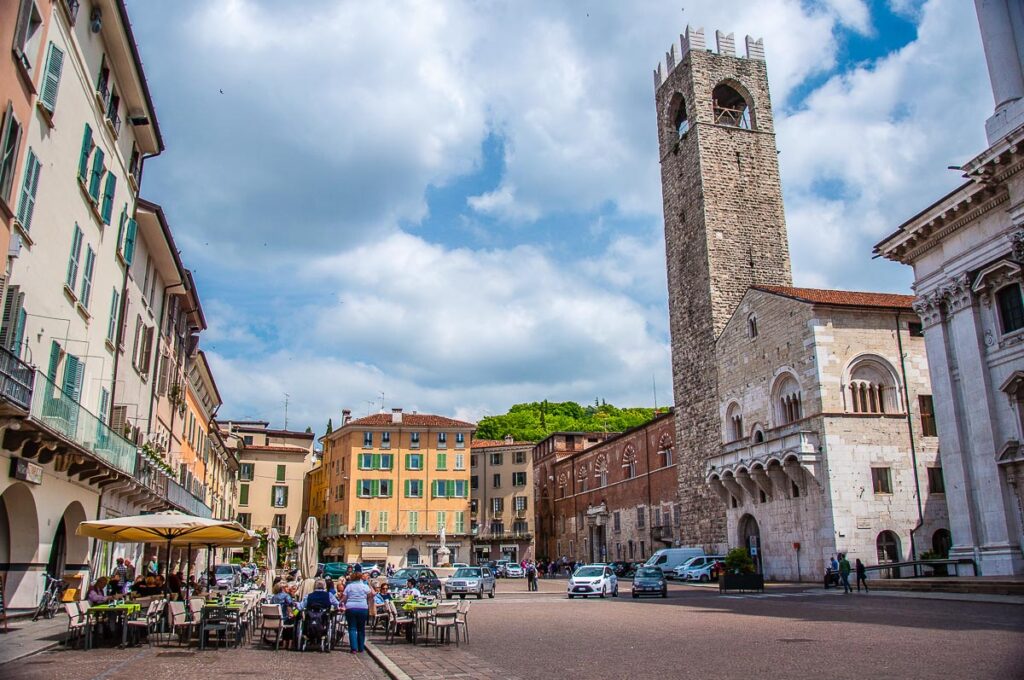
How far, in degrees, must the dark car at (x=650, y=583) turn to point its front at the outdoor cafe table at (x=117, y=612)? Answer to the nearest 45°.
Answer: approximately 45° to its right

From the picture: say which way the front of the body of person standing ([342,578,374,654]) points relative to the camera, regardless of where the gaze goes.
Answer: away from the camera

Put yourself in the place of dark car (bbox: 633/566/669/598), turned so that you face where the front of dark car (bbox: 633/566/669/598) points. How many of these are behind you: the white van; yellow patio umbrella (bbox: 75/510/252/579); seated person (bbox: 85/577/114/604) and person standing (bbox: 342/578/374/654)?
1

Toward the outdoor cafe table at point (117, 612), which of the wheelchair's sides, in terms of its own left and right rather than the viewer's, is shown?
left

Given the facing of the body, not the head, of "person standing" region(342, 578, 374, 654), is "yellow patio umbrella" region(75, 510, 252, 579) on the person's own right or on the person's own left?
on the person's own left

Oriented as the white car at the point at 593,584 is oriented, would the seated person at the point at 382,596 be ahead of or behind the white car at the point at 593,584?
ahead

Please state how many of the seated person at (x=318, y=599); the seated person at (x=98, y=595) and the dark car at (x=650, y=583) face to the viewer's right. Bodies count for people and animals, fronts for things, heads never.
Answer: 1

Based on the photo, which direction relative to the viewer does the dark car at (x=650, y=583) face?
toward the camera

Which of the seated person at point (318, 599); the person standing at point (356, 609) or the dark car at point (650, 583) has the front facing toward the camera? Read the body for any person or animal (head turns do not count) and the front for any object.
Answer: the dark car

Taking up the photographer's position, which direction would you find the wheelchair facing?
facing away from the viewer

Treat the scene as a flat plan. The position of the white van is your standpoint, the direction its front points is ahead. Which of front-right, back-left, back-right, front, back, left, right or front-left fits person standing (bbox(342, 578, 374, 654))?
front-left

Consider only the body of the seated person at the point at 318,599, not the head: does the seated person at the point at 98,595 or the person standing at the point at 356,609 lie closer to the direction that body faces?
the seated person

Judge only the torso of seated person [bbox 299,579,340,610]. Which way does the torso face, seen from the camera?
away from the camera

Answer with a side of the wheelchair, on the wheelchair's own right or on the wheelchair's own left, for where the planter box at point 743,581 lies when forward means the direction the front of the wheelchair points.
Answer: on the wheelchair's own right

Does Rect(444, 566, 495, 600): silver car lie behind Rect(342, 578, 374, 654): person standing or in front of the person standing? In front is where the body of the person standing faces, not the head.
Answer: in front

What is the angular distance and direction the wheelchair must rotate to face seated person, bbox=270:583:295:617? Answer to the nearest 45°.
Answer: approximately 45° to its left

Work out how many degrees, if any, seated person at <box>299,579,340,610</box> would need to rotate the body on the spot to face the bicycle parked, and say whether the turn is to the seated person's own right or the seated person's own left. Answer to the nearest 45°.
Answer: approximately 45° to the seated person's own left

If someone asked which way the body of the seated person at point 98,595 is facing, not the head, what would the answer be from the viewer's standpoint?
to the viewer's right

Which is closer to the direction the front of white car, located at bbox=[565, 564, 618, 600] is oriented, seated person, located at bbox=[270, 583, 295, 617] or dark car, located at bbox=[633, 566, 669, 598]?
the seated person
